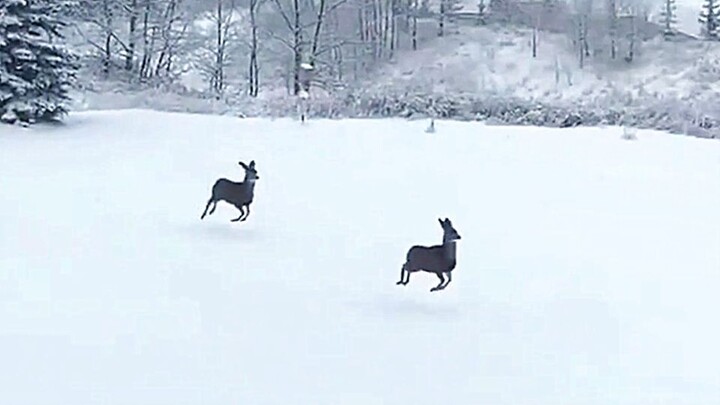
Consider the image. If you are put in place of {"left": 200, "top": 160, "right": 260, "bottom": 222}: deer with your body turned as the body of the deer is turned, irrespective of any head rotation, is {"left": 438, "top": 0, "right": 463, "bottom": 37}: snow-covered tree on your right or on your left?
on your left

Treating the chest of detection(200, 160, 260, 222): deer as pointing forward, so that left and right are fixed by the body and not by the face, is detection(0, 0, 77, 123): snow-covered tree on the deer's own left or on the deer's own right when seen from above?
on the deer's own left

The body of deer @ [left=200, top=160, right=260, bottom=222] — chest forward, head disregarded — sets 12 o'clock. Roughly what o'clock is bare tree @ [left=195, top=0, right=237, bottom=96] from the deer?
The bare tree is roughly at 9 o'clock from the deer.

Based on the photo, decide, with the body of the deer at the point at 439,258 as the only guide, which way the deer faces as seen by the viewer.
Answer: to the viewer's right

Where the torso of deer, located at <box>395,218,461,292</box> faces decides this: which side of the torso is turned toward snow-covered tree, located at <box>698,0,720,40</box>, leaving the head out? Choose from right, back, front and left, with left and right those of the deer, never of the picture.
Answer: left

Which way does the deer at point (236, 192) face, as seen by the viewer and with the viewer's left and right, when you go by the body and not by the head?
facing to the right of the viewer

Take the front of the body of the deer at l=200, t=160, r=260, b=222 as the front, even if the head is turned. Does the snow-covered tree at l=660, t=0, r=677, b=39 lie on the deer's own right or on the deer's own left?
on the deer's own left

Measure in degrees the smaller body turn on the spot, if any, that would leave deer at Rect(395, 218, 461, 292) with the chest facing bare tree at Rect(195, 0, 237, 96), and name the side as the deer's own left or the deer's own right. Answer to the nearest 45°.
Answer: approximately 90° to the deer's own left

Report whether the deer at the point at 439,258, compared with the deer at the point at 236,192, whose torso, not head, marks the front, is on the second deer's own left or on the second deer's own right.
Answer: on the second deer's own right

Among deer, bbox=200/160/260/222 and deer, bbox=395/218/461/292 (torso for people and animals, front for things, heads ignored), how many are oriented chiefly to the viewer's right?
2
